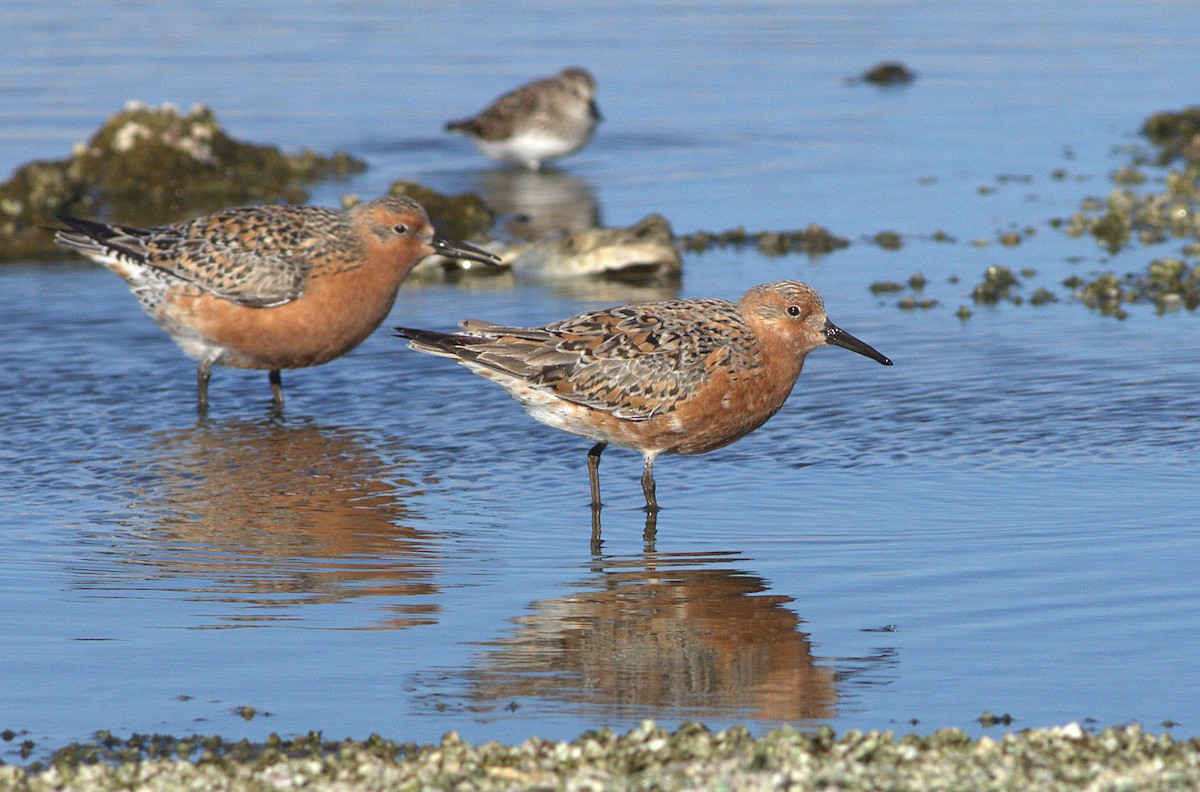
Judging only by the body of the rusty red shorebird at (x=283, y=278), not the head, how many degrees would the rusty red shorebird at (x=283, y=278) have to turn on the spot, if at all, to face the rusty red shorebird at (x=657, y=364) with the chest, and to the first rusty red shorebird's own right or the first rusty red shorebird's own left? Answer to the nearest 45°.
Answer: approximately 45° to the first rusty red shorebird's own right

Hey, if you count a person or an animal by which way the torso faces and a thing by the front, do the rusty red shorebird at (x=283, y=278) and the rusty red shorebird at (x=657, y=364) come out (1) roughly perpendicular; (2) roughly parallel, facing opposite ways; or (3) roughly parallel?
roughly parallel

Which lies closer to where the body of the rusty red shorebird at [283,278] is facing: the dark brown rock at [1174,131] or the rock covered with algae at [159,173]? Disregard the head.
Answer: the dark brown rock

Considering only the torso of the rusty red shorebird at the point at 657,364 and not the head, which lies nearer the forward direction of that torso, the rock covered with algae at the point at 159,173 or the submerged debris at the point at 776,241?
the submerged debris

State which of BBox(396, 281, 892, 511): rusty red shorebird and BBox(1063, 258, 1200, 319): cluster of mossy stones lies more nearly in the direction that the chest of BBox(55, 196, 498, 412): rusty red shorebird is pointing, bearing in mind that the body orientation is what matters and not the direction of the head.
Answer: the cluster of mossy stones

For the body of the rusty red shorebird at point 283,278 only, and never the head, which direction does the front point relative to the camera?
to the viewer's right

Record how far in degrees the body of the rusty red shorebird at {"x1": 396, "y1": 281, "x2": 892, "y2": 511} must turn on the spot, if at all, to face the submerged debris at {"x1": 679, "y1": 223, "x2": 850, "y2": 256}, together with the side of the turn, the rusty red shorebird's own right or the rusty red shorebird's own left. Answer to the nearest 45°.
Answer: approximately 90° to the rusty red shorebird's own left

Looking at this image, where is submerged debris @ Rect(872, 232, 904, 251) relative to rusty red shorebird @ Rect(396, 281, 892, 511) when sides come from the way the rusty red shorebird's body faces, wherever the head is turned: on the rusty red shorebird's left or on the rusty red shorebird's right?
on the rusty red shorebird's left

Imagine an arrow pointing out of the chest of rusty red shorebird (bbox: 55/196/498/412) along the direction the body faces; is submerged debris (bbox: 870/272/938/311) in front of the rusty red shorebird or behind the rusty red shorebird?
in front

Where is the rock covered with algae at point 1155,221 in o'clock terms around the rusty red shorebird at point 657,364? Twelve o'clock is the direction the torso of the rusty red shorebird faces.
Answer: The rock covered with algae is roughly at 10 o'clock from the rusty red shorebird.

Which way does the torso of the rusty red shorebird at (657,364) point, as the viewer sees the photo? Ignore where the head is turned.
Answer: to the viewer's right

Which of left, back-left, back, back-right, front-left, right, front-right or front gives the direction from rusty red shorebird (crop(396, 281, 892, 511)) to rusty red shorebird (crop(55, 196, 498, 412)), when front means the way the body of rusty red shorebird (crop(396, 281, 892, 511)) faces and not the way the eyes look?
back-left

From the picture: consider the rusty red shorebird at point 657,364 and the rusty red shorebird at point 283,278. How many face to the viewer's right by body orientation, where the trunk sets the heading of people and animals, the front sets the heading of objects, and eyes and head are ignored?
2

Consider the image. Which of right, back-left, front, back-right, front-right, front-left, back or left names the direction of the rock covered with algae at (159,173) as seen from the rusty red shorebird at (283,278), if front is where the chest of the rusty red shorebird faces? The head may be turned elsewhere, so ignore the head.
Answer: left

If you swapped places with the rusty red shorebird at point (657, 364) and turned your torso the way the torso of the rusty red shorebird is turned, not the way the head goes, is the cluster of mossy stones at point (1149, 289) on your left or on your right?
on your left

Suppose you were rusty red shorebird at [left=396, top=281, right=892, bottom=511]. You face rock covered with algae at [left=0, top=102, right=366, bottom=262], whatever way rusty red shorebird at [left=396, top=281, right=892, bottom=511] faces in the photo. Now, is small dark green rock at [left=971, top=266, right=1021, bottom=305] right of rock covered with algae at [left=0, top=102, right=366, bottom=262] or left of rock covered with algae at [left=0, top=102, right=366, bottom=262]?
right
